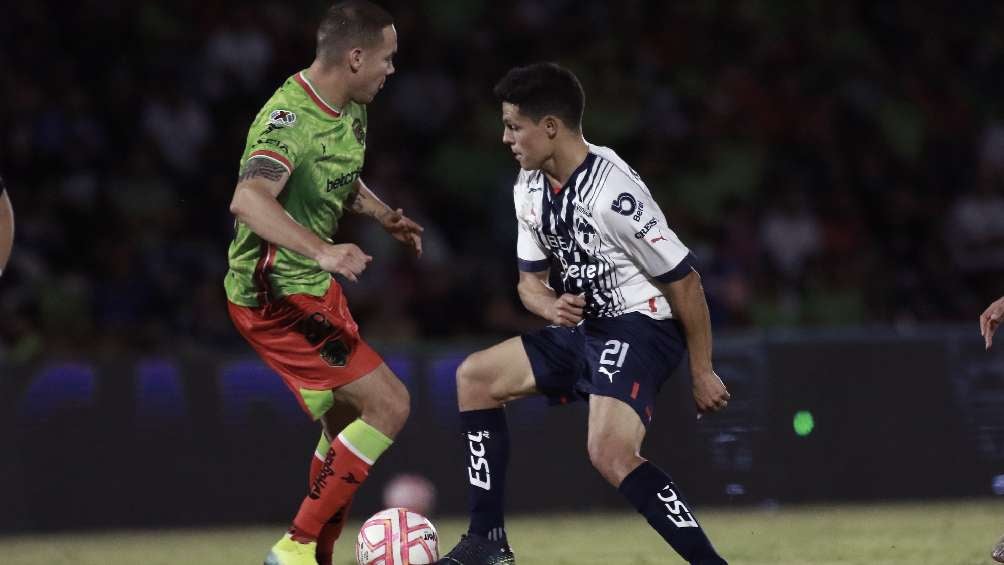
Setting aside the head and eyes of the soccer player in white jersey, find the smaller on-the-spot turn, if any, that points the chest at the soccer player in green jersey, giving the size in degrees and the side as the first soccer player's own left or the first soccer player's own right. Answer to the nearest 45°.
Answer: approximately 45° to the first soccer player's own right

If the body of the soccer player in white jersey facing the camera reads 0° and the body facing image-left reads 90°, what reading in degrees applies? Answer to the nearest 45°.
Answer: approximately 45°

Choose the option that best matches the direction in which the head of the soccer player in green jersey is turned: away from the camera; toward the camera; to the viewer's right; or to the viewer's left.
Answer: to the viewer's right
